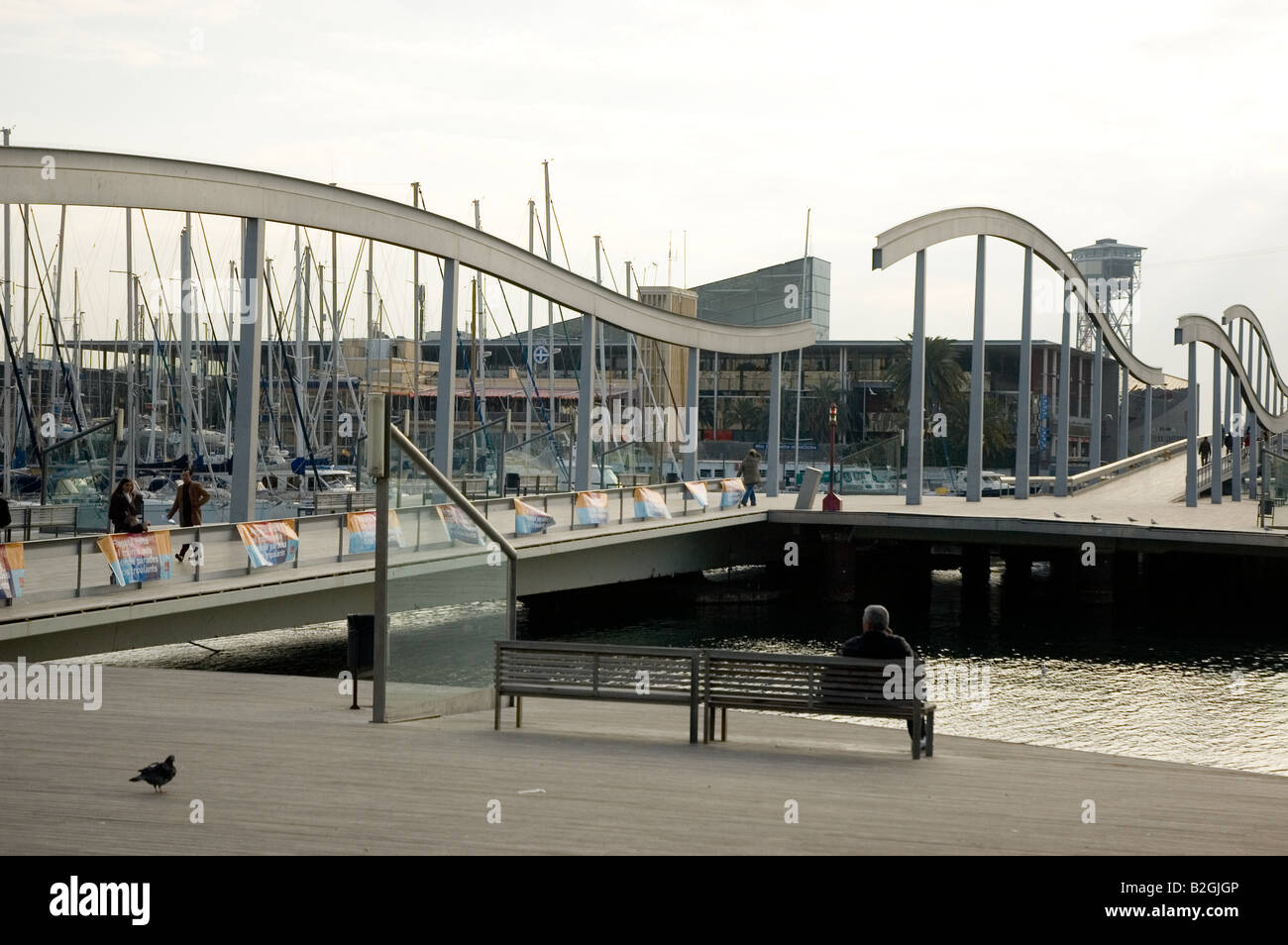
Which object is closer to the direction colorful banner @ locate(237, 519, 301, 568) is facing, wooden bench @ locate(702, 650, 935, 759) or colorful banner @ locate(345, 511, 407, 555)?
the wooden bench

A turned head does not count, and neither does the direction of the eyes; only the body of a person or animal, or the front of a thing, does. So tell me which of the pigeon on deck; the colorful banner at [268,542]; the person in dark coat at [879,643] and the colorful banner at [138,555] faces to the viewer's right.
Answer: the pigeon on deck

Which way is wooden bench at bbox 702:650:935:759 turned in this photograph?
away from the camera

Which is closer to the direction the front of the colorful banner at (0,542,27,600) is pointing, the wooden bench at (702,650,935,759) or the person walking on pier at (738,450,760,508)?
the wooden bench

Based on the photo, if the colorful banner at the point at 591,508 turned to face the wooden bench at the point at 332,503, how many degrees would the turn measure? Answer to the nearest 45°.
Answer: approximately 135° to its right

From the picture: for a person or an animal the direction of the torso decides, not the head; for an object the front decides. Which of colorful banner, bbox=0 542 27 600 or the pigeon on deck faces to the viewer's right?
the pigeon on deck

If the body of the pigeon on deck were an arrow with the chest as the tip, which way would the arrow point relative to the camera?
to the viewer's right

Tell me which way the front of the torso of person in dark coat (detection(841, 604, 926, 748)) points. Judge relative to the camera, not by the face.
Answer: away from the camera

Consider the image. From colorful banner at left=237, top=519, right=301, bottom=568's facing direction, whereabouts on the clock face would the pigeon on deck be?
The pigeon on deck is roughly at 12 o'clock from the colorful banner.
